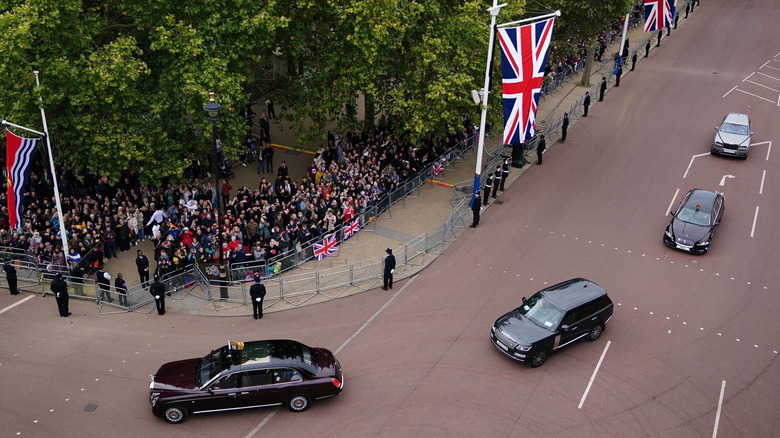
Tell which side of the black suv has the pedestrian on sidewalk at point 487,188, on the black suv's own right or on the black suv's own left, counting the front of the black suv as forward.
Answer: on the black suv's own right

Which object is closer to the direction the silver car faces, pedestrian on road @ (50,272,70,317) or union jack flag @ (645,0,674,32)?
the pedestrian on road

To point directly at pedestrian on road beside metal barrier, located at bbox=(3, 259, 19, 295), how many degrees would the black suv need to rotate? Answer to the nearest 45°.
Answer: approximately 45° to its right

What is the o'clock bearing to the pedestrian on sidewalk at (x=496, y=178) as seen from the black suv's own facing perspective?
The pedestrian on sidewalk is roughly at 4 o'clock from the black suv.

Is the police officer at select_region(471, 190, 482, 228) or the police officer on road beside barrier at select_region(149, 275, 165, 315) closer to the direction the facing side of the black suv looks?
the police officer on road beside barrier

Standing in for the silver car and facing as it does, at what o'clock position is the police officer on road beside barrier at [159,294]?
The police officer on road beside barrier is roughly at 1 o'clock from the silver car.

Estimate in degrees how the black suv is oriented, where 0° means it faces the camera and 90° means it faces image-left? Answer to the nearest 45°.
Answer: approximately 45°

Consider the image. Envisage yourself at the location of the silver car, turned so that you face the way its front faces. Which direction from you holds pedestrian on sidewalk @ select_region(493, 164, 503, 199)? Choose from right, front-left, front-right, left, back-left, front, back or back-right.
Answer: front-right

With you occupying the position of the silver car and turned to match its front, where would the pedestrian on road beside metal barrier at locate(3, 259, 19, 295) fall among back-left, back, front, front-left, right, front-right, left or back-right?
front-right

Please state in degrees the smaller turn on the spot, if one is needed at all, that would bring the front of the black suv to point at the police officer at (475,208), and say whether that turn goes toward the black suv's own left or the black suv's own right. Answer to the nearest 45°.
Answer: approximately 90° to the black suv's own right
